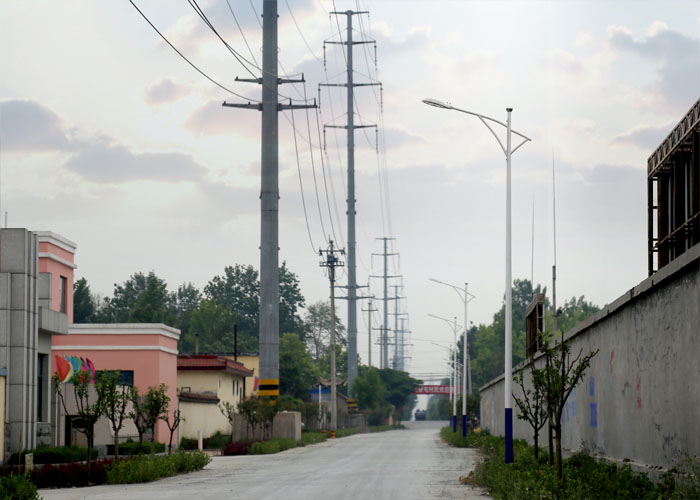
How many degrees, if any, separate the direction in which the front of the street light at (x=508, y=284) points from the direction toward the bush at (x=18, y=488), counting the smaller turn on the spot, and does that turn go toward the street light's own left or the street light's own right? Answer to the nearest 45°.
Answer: approximately 45° to the street light's own left

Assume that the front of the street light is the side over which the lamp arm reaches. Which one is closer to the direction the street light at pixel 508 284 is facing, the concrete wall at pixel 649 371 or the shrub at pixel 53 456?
the shrub

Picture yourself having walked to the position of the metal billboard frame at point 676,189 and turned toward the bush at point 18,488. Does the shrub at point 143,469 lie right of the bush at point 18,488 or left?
right

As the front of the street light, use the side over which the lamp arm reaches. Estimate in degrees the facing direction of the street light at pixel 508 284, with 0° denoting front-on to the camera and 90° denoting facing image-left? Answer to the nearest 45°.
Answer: approximately 90°

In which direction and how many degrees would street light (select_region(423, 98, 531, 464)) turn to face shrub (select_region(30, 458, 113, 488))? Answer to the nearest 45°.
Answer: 0° — it already faces it

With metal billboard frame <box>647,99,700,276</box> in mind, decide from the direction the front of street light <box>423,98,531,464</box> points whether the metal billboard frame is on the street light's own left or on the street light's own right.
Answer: on the street light's own left

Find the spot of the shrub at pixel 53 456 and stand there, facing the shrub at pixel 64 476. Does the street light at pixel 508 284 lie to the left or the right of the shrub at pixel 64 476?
left

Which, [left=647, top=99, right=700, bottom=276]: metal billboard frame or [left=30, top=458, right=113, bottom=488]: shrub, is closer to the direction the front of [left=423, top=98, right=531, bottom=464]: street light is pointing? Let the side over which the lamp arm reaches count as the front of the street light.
the shrub

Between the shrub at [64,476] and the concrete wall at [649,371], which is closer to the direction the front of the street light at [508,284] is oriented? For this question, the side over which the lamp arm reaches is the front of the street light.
the shrub
